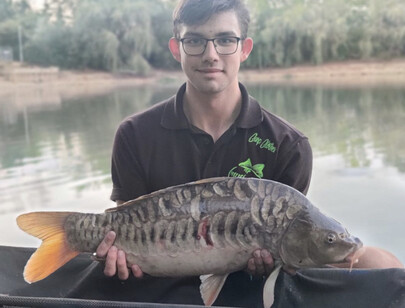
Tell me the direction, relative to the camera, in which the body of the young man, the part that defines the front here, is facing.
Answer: toward the camera

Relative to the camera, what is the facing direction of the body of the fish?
to the viewer's right

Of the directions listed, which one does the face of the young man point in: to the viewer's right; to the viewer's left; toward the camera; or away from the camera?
toward the camera
